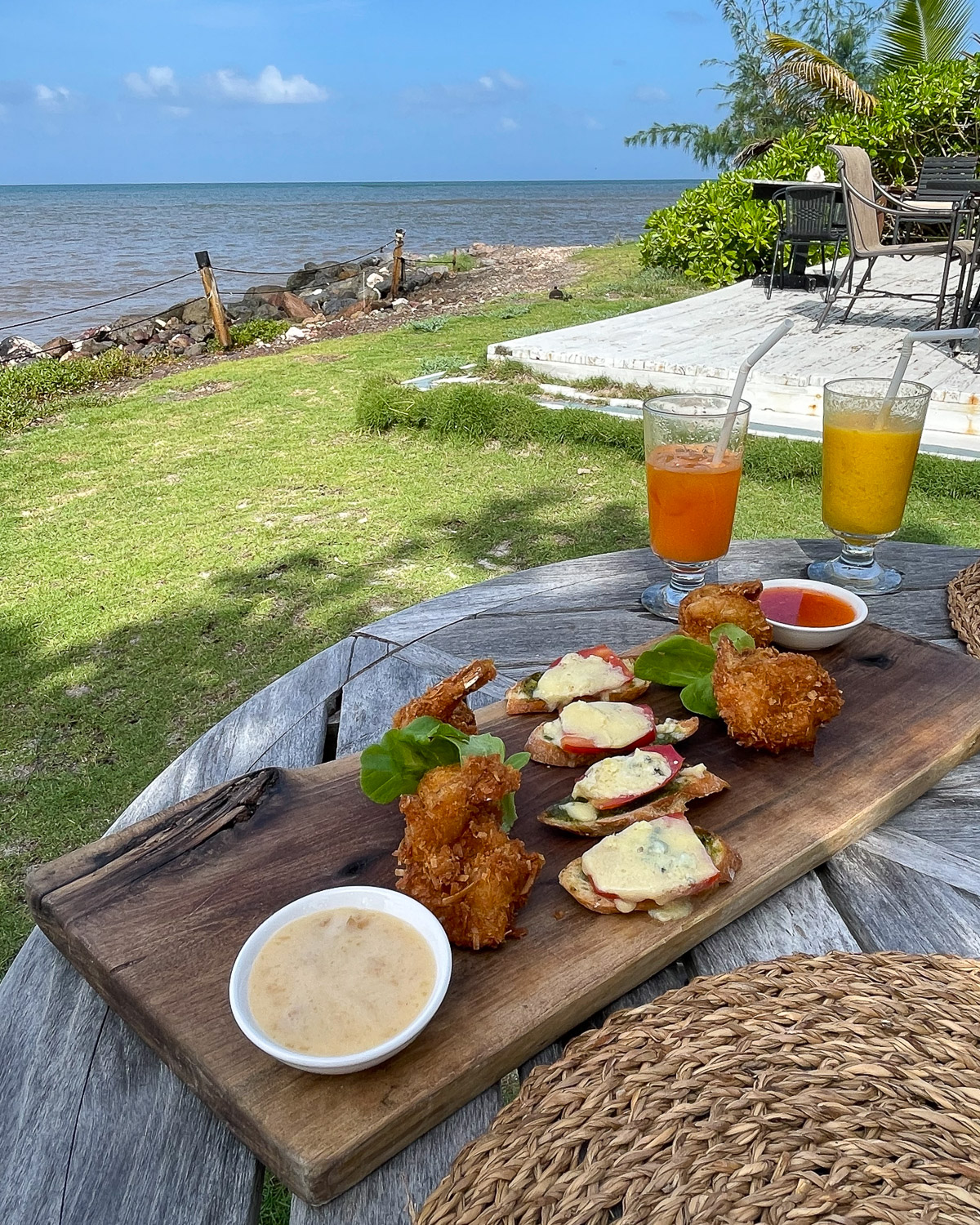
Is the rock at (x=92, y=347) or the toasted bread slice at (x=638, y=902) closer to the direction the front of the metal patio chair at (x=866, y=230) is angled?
the toasted bread slice

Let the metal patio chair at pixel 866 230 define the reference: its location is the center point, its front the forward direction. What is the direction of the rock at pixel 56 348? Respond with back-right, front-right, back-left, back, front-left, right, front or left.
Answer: back

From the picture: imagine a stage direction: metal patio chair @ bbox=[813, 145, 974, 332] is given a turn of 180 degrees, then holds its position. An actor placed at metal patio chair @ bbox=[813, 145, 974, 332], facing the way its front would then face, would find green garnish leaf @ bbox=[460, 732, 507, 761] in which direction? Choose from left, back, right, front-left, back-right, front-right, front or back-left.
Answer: left

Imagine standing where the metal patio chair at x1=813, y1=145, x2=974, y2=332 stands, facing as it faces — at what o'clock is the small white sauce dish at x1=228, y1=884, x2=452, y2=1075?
The small white sauce dish is roughly at 3 o'clock from the metal patio chair.

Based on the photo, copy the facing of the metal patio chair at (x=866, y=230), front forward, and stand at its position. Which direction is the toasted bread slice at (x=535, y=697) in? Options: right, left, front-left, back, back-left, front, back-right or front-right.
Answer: right

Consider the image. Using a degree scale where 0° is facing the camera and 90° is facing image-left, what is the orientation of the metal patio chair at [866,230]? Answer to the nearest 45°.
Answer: approximately 270°

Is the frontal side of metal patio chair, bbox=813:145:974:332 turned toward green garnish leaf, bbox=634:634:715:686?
no

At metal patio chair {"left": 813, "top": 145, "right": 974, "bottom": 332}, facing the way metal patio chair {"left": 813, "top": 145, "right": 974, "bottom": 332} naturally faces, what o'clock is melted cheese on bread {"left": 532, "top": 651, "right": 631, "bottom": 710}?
The melted cheese on bread is roughly at 3 o'clock from the metal patio chair.

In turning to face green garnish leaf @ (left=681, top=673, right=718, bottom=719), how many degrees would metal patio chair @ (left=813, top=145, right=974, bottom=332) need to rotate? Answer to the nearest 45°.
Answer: approximately 90° to its right

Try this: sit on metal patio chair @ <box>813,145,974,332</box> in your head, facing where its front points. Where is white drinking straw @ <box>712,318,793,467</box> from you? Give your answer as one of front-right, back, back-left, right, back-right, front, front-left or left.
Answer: right

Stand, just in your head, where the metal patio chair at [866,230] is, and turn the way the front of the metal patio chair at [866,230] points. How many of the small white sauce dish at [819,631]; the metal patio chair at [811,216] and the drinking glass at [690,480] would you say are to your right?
2

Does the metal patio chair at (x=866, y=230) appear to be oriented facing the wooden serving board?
no

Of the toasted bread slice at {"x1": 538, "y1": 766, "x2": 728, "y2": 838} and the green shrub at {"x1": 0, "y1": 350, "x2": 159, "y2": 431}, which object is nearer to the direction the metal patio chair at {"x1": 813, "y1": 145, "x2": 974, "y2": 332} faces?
the toasted bread slice

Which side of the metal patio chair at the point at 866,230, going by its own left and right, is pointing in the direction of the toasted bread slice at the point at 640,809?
right

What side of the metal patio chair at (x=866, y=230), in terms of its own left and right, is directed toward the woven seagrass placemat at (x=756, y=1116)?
right

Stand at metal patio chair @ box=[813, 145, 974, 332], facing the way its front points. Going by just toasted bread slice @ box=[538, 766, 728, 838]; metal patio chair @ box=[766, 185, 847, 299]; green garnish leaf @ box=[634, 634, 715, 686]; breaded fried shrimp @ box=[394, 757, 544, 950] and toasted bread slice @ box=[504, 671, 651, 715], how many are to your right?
4

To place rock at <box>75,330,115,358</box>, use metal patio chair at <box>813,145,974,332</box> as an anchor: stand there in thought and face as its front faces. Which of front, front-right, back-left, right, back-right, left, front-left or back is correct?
back

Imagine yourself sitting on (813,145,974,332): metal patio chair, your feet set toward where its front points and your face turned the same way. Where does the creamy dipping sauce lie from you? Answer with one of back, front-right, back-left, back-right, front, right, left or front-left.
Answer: right

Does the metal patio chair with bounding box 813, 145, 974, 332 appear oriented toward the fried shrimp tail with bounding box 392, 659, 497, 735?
no
